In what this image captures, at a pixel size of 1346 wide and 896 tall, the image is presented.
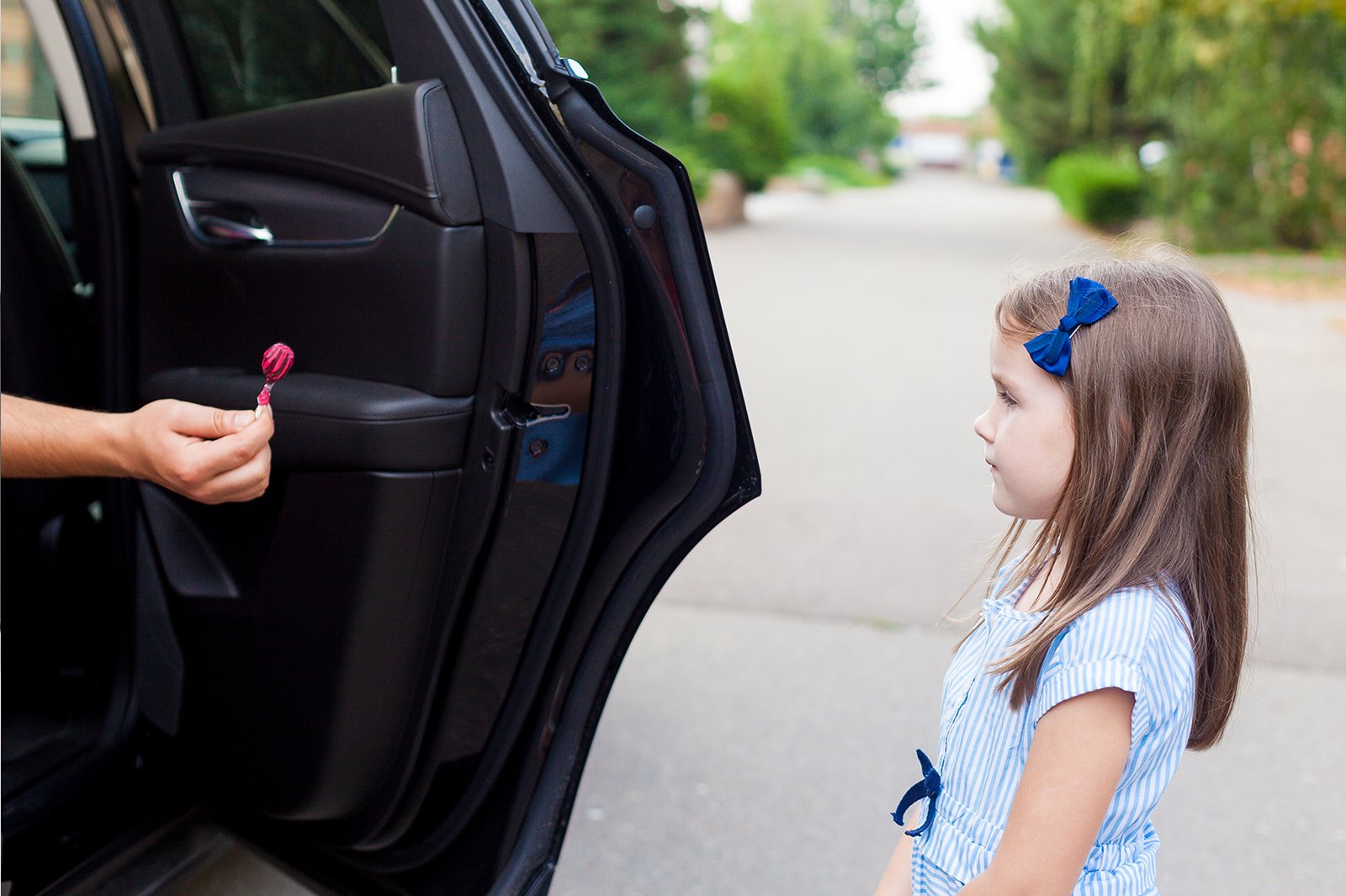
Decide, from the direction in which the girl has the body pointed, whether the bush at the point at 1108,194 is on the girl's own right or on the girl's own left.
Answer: on the girl's own right

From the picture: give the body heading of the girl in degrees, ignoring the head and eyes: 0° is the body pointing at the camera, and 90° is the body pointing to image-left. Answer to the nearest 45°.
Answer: approximately 90°

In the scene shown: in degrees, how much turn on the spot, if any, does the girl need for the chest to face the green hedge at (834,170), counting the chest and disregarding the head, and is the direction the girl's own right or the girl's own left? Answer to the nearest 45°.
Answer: approximately 90° to the girl's own right

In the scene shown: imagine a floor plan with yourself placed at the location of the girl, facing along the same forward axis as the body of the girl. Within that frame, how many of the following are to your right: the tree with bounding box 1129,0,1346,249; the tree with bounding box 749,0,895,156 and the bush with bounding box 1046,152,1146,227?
3

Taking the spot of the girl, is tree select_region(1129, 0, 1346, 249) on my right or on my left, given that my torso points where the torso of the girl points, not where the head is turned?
on my right

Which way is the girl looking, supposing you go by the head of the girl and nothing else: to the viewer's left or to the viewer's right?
to the viewer's left

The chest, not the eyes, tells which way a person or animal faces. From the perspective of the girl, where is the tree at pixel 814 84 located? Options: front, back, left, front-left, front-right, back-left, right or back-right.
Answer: right
